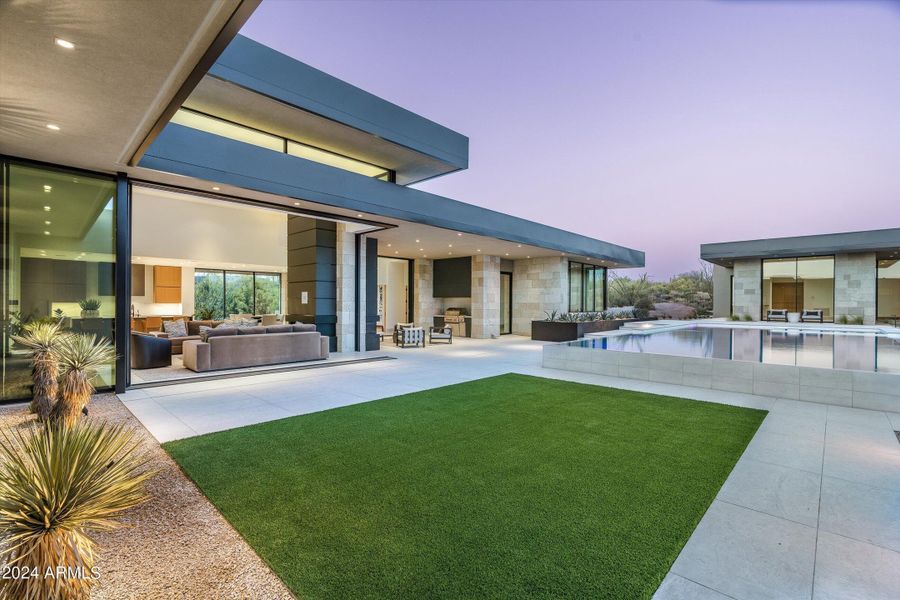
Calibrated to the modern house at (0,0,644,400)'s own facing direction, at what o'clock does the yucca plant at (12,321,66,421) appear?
The yucca plant is roughly at 2 o'clock from the modern house.

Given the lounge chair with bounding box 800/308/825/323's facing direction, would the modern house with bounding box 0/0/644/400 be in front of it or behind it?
in front

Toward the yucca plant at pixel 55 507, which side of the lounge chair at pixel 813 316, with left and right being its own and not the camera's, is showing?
front

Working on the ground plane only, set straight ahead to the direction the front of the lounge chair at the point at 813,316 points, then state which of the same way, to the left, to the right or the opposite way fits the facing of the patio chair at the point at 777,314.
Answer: the same way

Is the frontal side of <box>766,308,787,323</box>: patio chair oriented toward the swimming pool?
yes

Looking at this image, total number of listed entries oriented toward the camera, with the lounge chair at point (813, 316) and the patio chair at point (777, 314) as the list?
2

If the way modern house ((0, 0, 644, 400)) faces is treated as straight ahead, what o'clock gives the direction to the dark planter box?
The dark planter box is roughly at 10 o'clock from the modern house.

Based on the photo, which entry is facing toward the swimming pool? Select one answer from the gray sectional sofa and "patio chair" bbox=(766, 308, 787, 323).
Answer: the patio chair

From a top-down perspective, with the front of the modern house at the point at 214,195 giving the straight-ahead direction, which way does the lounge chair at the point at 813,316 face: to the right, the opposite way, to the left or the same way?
to the right

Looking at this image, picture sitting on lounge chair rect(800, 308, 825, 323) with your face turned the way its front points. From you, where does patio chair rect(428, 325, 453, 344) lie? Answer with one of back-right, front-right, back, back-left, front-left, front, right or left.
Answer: front-right

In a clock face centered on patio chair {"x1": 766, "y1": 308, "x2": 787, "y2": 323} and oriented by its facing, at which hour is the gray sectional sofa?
The gray sectional sofa is roughly at 1 o'clock from the patio chair.

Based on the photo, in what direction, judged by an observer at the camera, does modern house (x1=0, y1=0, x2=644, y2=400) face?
facing the viewer and to the right of the viewer

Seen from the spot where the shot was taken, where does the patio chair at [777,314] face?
facing the viewer

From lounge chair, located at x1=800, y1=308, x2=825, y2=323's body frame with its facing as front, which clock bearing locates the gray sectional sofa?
The gray sectional sofa is roughly at 1 o'clock from the lounge chair.

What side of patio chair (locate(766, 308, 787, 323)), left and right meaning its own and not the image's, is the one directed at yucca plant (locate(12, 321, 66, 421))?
front

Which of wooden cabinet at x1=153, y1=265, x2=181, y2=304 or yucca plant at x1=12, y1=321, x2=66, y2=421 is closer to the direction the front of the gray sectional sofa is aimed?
the wooden cabinet

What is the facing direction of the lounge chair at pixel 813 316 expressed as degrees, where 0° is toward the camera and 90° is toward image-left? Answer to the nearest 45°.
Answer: approximately 0°

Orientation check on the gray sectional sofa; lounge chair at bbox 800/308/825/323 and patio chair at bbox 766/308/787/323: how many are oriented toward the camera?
2

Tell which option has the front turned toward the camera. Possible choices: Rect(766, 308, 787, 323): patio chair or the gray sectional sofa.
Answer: the patio chair

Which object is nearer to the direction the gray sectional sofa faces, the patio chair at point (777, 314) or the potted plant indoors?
the potted plant indoors
